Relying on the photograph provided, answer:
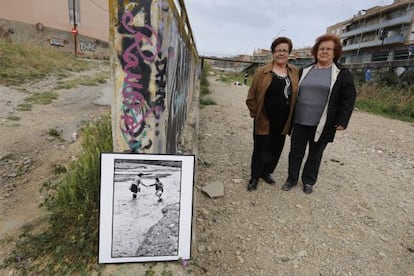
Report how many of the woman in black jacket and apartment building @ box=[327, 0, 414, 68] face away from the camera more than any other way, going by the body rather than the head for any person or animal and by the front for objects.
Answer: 0

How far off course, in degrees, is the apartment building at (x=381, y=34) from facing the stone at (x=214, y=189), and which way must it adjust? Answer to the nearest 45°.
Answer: approximately 45° to its left

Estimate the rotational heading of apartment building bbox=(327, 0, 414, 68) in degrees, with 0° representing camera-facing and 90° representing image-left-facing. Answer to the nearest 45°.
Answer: approximately 45°

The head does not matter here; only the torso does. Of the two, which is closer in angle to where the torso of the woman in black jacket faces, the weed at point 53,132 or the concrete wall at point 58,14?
the weed

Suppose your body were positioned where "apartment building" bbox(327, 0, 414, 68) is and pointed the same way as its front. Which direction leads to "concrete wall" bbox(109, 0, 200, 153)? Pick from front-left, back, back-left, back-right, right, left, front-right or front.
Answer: front-left

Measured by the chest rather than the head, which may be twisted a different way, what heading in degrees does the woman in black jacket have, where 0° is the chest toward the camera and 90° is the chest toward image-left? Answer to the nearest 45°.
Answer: approximately 45°

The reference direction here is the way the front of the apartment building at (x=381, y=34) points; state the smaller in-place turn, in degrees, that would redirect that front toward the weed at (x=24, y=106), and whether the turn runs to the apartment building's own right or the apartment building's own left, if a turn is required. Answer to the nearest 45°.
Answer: approximately 45° to the apartment building's own left

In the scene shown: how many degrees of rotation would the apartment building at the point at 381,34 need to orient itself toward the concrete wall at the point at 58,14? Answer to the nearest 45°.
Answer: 0° — it already faces it

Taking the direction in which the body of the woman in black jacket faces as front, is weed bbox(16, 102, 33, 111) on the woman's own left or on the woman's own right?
on the woman's own right

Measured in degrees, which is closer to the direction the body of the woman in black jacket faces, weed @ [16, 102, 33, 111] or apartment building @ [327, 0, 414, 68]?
the weed

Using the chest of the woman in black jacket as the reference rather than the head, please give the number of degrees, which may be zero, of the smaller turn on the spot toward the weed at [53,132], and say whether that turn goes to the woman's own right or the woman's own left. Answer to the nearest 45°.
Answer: approximately 45° to the woman's own right
